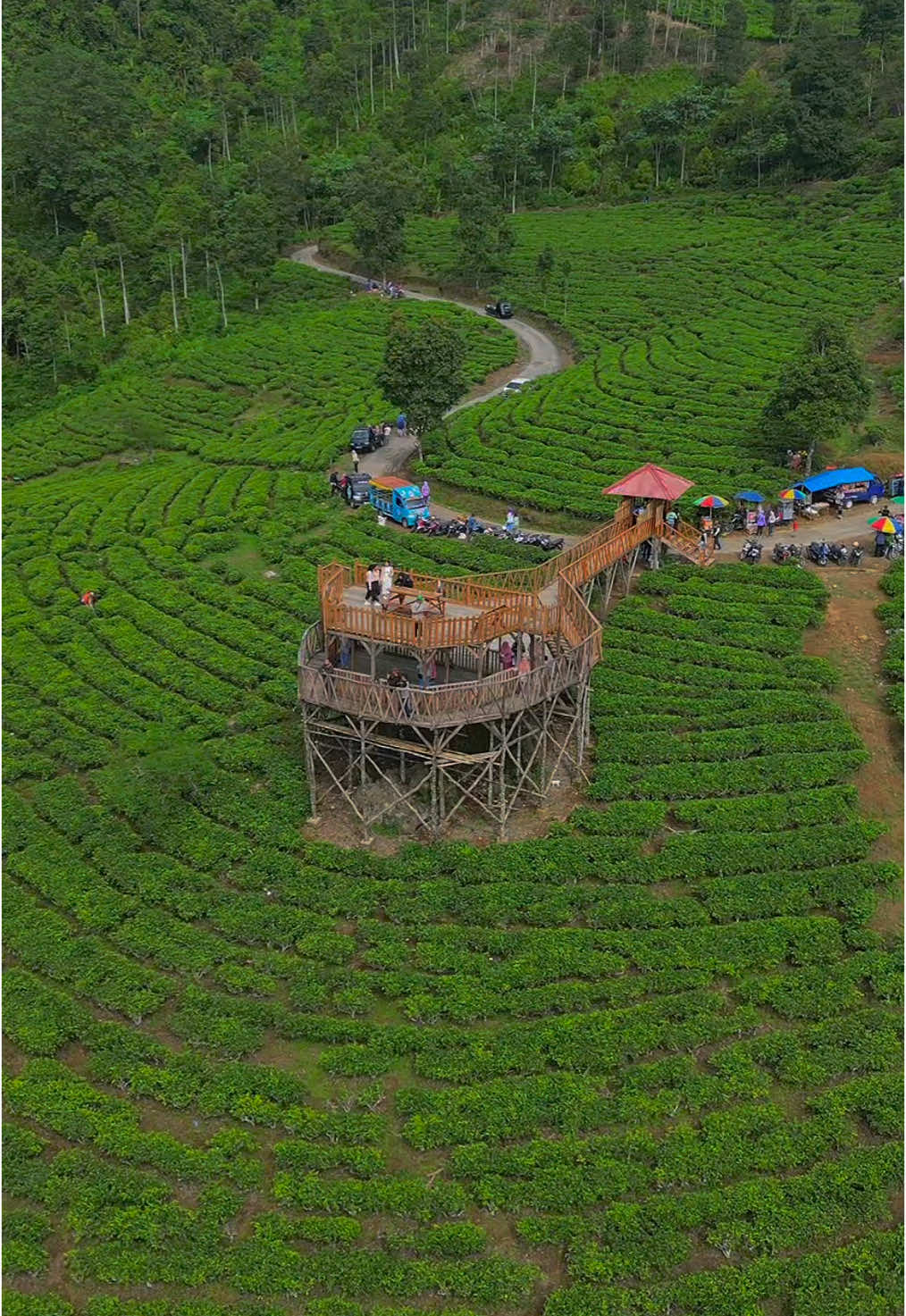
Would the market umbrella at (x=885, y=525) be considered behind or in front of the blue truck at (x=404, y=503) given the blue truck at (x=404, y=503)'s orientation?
in front

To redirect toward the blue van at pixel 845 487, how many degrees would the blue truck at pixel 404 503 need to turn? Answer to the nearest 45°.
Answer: approximately 45° to its left

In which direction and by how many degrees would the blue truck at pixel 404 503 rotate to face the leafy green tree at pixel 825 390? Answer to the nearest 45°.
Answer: approximately 45° to its left

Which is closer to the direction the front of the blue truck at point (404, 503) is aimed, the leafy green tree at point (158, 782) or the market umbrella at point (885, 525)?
the market umbrella

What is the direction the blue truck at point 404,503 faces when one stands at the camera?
facing the viewer and to the right of the viewer

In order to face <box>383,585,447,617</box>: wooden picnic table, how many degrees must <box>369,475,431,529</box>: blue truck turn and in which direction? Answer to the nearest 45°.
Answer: approximately 45° to its right

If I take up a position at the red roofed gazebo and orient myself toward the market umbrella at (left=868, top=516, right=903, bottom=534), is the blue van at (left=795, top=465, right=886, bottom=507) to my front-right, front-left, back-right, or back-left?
front-left

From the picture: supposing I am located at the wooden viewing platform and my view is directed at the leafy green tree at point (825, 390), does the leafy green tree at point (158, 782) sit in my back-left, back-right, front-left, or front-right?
back-left
